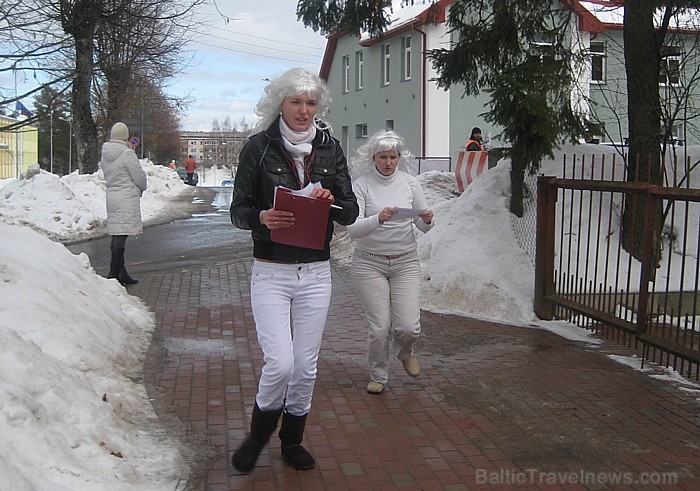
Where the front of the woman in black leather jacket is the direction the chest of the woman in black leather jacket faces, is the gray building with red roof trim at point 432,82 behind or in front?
behind

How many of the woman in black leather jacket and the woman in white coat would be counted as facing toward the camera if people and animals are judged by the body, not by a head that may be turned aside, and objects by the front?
1

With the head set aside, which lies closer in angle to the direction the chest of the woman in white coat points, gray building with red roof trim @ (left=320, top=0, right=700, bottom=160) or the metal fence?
the gray building with red roof trim

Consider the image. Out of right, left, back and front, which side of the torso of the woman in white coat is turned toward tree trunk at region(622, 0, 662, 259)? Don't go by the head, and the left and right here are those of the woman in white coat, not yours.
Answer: right

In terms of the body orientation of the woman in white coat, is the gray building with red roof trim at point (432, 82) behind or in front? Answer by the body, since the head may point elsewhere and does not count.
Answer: in front

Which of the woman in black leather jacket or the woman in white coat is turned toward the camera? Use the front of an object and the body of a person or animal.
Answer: the woman in black leather jacket

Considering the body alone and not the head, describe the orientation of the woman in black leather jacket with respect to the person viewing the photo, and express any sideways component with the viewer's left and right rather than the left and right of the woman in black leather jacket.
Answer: facing the viewer

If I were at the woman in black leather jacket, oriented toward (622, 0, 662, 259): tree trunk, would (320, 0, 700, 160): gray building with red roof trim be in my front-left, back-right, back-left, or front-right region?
front-left

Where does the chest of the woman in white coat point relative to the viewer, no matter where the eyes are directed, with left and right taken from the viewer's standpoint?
facing away from the viewer and to the right of the viewer

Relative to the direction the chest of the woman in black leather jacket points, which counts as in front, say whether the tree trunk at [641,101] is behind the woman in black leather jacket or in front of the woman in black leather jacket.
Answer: behind

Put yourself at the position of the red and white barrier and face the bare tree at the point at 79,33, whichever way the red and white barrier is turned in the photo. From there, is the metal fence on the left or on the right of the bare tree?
left

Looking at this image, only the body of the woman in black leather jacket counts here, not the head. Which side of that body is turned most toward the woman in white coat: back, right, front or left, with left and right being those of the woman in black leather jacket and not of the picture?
back
